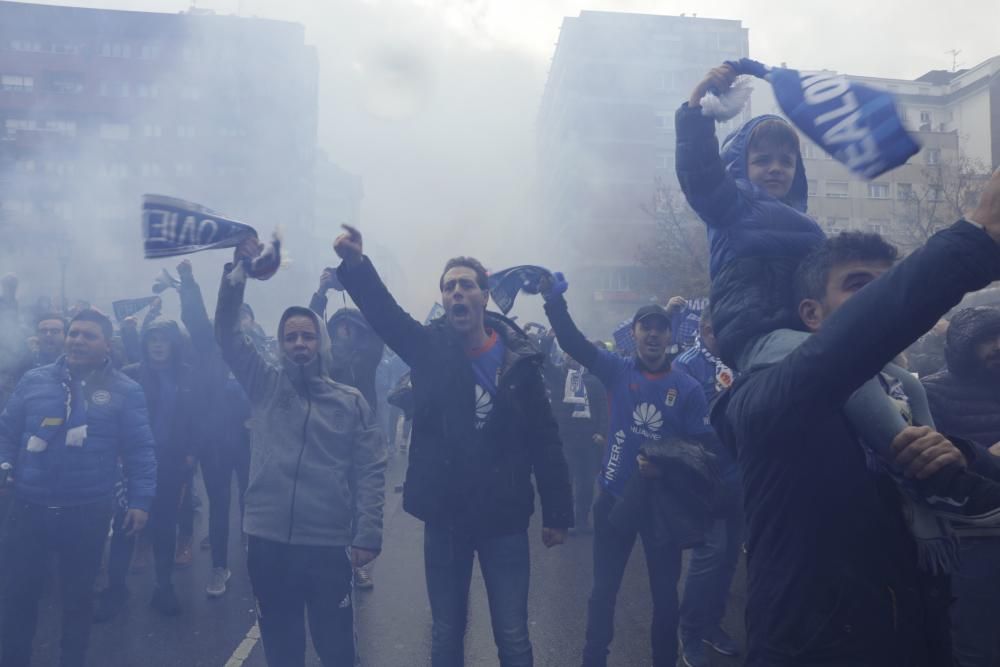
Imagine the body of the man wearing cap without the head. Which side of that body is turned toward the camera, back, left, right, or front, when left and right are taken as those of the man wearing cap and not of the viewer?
front

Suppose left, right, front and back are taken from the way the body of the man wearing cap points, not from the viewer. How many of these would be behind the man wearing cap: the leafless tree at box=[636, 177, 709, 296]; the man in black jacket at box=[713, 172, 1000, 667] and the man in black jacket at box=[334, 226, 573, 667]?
1

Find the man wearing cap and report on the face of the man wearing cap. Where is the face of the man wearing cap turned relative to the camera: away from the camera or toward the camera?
toward the camera

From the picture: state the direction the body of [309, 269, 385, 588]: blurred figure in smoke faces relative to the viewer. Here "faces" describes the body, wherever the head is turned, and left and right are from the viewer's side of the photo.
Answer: facing the viewer

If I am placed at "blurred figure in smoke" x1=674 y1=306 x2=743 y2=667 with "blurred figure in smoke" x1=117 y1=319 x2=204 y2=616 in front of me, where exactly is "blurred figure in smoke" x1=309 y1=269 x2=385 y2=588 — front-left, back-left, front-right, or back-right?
front-right

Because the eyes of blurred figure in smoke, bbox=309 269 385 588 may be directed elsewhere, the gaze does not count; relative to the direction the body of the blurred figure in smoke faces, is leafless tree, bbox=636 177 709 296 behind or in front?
behind

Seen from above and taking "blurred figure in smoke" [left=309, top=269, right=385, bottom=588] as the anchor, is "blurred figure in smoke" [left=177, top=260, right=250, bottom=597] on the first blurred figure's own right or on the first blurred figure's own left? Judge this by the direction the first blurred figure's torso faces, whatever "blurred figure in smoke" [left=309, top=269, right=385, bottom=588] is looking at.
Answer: on the first blurred figure's own right

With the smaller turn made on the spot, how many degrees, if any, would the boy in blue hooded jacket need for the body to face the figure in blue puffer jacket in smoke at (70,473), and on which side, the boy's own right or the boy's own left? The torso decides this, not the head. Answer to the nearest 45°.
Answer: approximately 135° to the boy's own right

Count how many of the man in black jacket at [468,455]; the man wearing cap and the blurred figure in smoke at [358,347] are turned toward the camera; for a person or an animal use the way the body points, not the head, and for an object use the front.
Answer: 3

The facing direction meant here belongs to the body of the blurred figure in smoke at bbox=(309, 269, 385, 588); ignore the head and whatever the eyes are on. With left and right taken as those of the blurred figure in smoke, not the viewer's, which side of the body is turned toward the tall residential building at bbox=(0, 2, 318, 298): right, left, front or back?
back

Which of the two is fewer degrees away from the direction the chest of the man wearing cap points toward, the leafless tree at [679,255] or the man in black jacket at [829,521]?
the man in black jacket

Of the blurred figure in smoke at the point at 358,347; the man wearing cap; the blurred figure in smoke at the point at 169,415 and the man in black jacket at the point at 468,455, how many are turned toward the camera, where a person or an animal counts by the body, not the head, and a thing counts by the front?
4
